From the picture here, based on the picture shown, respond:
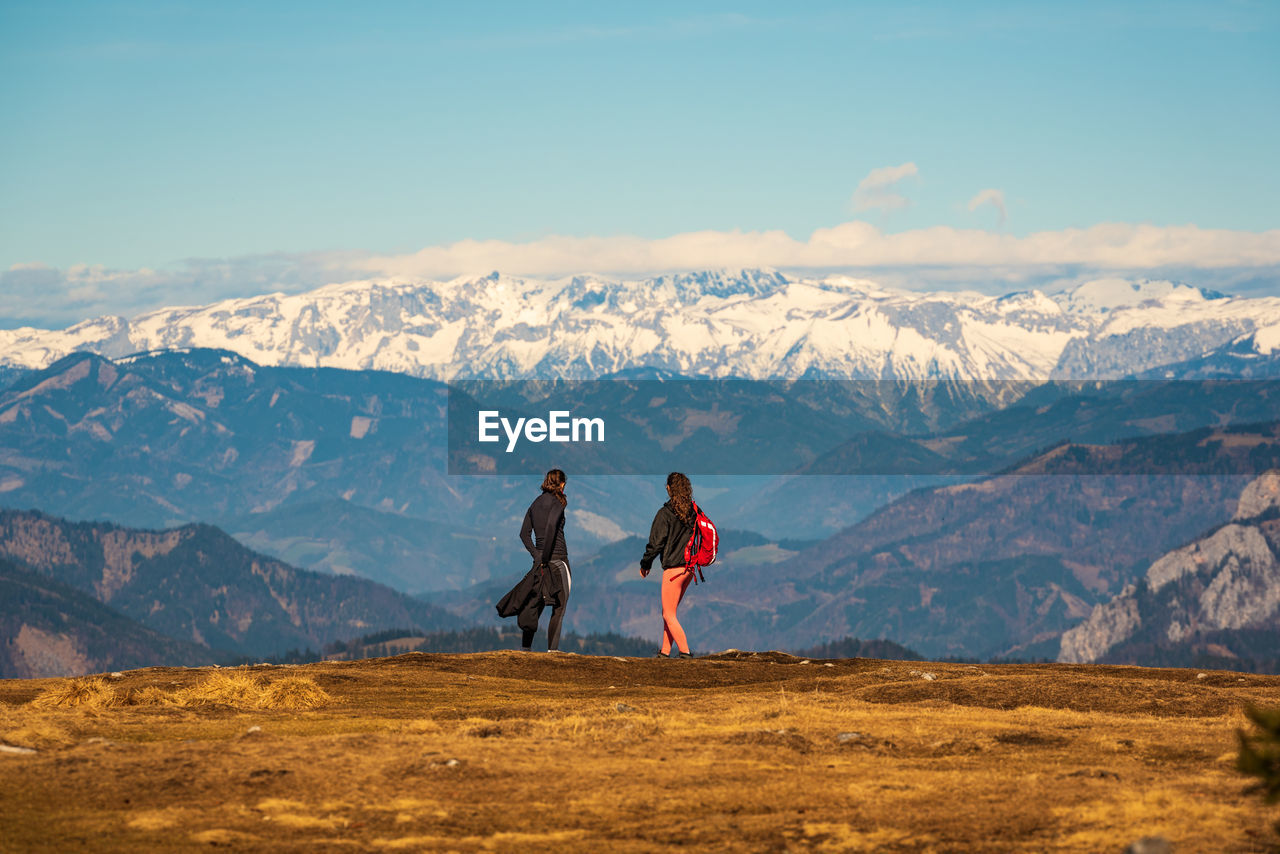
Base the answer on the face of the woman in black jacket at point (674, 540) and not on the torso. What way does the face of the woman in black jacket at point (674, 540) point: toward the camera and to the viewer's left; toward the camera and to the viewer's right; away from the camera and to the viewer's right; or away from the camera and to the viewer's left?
away from the camera and to the viewer's left

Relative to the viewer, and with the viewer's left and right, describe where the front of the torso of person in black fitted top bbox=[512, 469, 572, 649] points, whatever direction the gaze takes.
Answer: facing away from the viewer and to the right of the viewer

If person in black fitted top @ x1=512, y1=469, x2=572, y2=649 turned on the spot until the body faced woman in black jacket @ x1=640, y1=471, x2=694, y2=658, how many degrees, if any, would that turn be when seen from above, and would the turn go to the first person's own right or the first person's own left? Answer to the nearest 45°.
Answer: approximately 45° to the first person's own right
